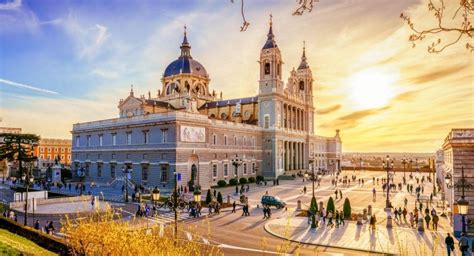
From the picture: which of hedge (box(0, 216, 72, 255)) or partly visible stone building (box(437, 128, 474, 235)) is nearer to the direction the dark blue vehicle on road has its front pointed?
the partly visible stone building

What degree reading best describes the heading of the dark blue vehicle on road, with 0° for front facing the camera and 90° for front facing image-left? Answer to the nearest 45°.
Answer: approximately 315°

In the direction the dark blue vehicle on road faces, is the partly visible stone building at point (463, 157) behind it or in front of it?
in front

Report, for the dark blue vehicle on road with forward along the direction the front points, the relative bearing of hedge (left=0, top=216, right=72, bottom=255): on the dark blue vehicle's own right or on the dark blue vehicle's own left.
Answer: on the dark blue vehicle's own right
